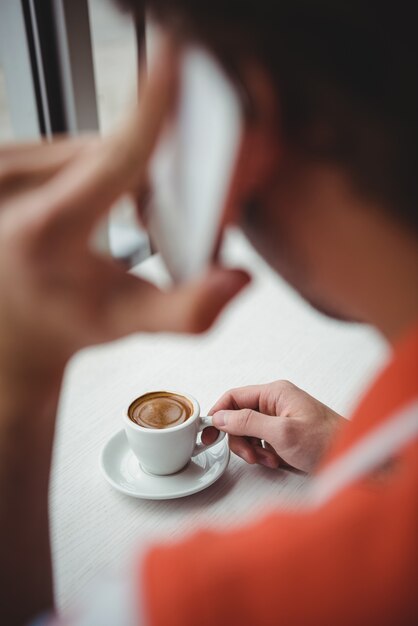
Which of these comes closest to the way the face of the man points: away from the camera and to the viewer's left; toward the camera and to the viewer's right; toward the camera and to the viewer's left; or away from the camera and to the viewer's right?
away from the camera and to the viewer's left

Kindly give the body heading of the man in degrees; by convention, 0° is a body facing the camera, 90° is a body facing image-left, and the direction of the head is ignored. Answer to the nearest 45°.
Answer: approximately 135°
